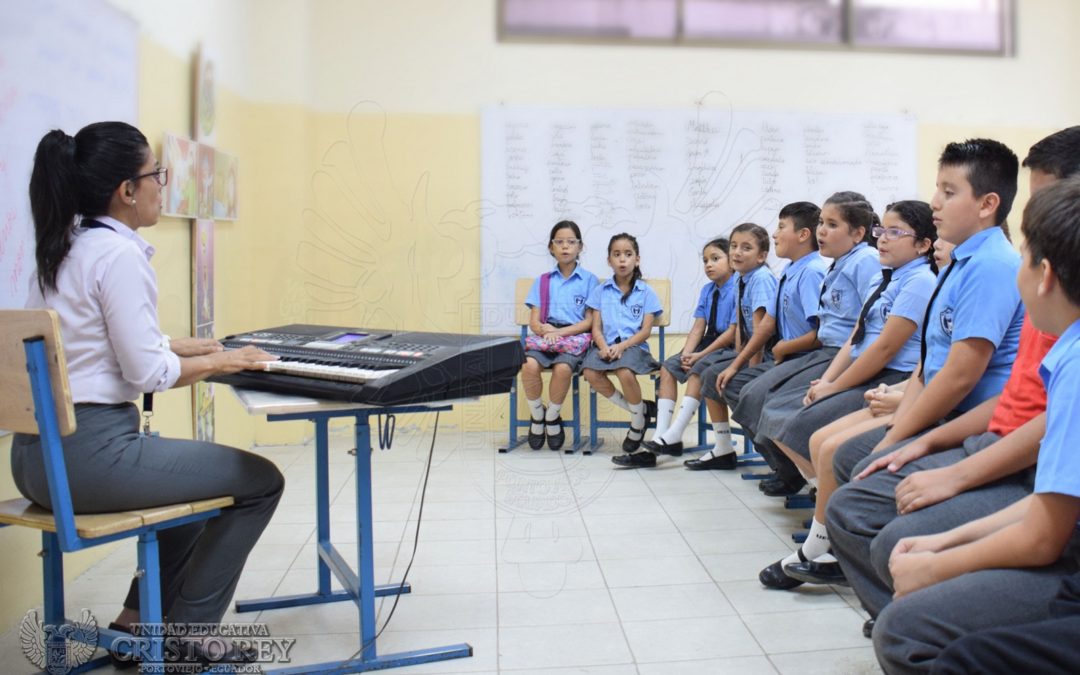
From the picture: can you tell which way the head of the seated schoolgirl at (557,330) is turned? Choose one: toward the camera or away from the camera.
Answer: toward the camera

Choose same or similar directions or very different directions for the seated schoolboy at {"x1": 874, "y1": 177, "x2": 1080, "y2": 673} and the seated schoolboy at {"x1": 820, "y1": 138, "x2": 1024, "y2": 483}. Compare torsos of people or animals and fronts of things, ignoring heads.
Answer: same or similar directions

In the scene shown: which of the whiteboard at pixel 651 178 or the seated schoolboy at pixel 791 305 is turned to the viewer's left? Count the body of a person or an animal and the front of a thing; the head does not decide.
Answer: the seated schoolboy

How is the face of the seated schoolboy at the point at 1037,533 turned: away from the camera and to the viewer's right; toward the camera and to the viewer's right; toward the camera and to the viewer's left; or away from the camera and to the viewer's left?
away from the camera and to the viewer's left

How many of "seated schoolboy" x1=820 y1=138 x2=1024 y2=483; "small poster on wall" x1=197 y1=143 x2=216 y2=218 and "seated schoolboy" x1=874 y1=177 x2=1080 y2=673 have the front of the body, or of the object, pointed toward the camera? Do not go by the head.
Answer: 0

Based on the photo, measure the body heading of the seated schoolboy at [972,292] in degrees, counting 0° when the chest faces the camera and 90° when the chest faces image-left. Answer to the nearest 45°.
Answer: approximately 90°

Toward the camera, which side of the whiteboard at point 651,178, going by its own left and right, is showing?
front

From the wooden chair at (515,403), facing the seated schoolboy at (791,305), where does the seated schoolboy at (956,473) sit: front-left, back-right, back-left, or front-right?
front-right

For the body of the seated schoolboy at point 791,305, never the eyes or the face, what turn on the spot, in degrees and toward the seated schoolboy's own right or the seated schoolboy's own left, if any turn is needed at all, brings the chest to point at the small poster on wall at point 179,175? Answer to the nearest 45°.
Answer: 0° — they already face it

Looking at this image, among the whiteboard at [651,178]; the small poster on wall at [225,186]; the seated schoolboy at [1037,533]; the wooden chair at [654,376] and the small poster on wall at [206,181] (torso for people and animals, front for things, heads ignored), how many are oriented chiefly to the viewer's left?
1

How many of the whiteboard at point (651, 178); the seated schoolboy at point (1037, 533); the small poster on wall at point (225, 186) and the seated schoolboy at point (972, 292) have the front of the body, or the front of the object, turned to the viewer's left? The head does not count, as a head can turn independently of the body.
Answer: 2

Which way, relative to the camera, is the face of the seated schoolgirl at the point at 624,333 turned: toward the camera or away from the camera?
toward the camera

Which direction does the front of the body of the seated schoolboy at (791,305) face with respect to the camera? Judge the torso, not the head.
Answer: to the viewer's left

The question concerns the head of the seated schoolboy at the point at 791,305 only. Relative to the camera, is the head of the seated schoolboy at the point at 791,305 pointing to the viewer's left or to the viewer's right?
to the viewer's left
